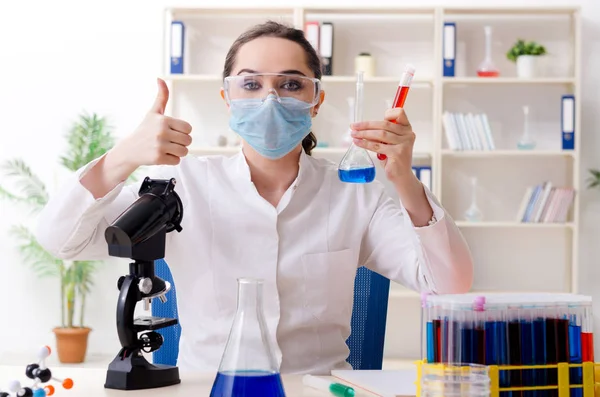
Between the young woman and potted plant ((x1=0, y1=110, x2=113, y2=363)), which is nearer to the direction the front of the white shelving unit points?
the young woman

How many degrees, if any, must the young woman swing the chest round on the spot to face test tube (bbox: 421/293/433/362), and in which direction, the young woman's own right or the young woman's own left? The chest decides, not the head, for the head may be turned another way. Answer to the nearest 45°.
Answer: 0° — they already face it

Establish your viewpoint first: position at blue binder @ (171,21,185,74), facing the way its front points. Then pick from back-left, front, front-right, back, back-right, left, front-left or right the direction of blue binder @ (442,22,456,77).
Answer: left

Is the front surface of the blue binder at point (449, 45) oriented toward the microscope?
yes

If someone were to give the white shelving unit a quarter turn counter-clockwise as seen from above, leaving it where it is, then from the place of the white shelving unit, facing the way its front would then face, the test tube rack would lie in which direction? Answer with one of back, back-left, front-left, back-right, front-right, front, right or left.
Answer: right

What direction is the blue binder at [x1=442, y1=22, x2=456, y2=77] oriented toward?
toward the camera

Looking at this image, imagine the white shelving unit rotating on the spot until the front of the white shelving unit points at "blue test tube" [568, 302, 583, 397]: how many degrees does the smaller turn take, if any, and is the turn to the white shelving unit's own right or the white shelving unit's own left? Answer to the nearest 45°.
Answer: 0° — it already faces it

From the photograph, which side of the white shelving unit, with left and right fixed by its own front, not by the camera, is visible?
front

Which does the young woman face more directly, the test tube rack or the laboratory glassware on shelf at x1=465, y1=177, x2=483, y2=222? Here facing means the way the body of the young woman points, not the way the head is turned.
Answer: the test tube rack

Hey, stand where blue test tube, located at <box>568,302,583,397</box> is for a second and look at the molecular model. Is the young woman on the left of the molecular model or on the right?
right
